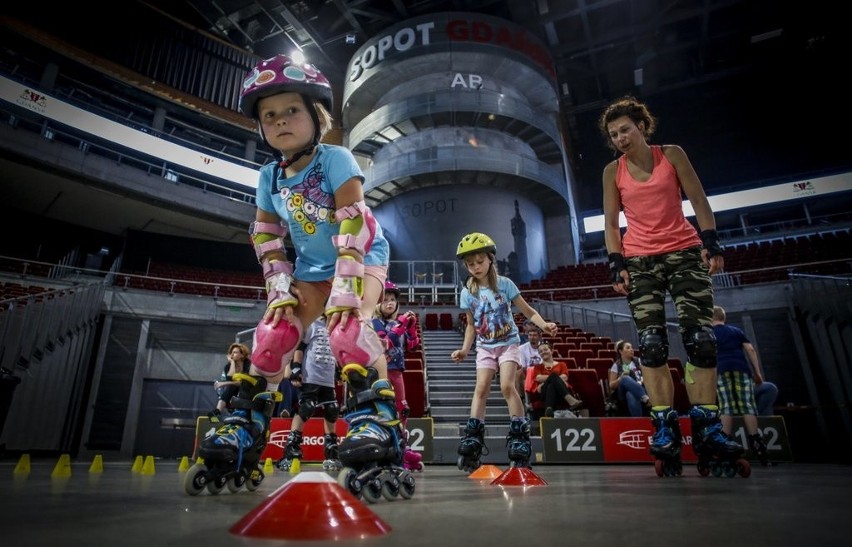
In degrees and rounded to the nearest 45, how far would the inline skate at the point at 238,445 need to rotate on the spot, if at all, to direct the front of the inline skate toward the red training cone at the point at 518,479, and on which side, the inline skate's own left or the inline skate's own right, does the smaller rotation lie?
approximately 135° to the inline skate's own left

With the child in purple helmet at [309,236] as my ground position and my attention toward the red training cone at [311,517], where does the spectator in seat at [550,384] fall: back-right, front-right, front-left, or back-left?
back-left

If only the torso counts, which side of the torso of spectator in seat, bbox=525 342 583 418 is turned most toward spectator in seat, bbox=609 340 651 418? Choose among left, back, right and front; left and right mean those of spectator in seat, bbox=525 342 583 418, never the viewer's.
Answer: left

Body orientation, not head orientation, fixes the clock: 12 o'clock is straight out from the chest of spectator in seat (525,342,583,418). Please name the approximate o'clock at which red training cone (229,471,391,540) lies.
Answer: The red training cone is roughly at 12 o'clock from the spectator in seat.

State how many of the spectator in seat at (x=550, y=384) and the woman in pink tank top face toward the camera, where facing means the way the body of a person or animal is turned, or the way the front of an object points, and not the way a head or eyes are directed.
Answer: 2

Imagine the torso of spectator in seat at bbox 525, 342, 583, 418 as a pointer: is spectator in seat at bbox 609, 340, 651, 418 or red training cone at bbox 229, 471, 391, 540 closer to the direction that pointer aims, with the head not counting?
the red training cone

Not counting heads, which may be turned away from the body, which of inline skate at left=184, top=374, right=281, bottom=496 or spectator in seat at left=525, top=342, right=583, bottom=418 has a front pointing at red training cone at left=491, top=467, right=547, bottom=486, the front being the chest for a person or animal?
the spectator in seat

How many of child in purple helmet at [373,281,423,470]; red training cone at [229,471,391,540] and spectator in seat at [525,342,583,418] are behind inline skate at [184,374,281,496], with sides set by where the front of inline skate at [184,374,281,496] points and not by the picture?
2

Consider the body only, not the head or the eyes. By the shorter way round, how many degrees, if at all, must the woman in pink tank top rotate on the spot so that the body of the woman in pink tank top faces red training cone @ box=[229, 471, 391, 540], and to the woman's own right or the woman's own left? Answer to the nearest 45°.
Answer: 0° — they already face it
